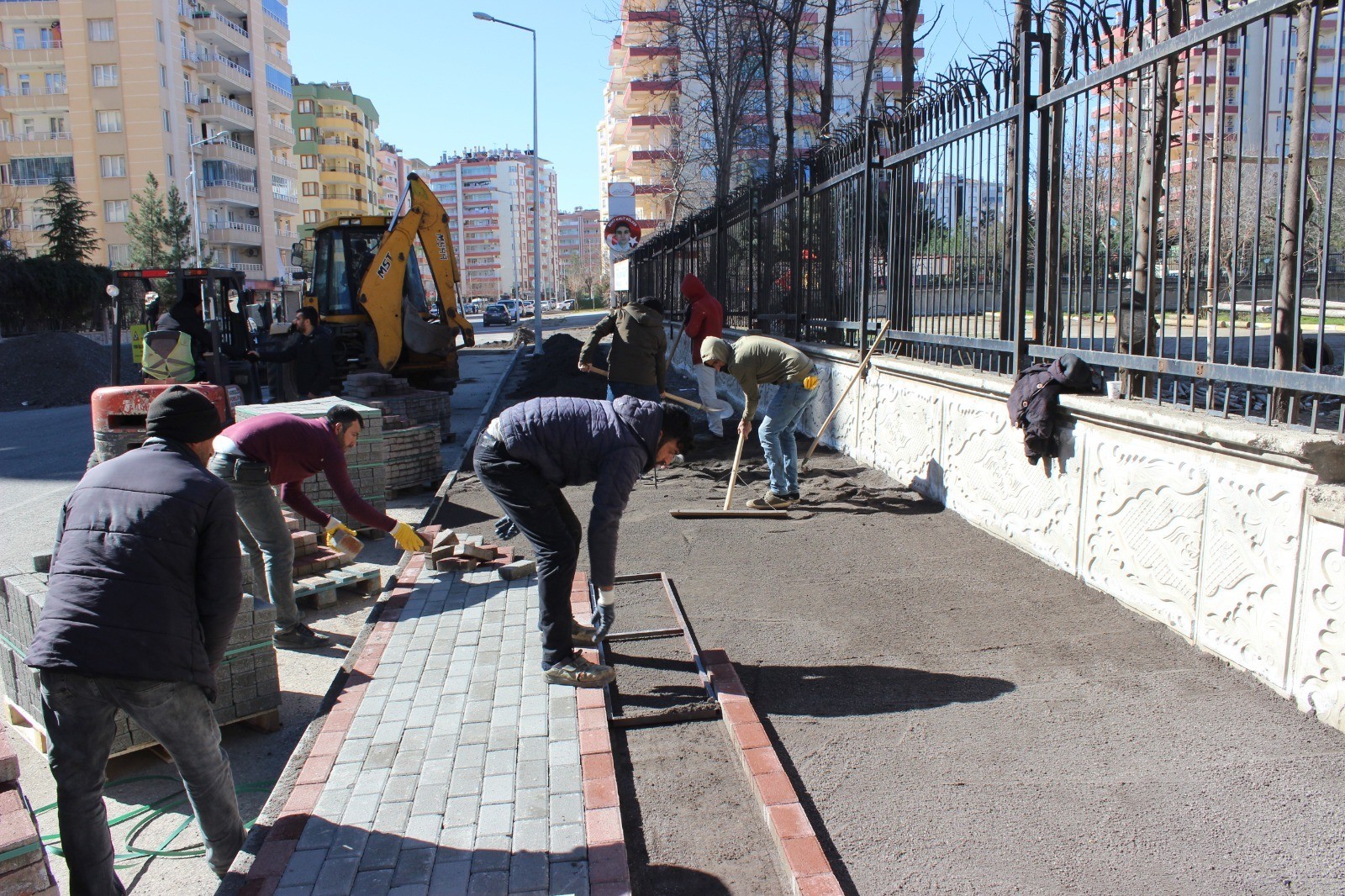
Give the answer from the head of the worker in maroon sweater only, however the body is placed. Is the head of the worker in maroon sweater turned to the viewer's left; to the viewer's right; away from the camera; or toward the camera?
to the viewer's right

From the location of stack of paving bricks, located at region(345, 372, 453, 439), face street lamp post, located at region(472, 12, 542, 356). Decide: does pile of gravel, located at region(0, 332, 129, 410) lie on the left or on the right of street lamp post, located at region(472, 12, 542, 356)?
left

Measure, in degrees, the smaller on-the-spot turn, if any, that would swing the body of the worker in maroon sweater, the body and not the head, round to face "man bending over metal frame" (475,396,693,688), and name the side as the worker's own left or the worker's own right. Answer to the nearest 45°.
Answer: approximately 45° to the worker's own right

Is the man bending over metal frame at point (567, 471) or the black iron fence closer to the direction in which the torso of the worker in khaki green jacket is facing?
the man bending over metal frame

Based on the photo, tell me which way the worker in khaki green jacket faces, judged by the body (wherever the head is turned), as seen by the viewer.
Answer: to the viewer's left

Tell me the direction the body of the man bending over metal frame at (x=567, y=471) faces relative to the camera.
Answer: to the viewer's right

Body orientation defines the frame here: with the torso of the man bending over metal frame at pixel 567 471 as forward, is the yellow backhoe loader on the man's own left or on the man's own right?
on the man's own left

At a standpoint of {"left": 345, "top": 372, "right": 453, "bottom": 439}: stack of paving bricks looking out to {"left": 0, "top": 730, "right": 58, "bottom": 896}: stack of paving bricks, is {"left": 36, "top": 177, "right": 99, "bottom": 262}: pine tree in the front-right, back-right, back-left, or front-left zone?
back-right

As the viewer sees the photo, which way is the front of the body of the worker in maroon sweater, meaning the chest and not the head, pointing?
to the viewer's right

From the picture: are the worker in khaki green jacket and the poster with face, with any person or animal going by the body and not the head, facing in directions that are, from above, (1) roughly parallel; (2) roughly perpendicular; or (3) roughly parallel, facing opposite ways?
roughly perpendicular

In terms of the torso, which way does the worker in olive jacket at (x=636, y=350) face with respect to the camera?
away from the camera

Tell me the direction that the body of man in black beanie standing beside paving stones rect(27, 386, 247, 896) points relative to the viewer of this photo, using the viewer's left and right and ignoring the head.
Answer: facing away from the viewer and to the right of the viewer

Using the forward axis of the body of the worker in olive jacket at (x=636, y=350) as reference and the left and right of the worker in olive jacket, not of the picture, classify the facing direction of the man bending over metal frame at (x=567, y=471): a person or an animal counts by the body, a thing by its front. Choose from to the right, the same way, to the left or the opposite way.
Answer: to the right
